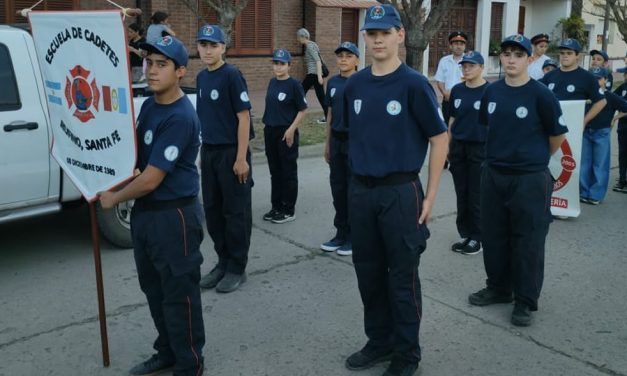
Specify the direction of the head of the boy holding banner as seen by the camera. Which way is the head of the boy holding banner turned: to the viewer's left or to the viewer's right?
to the viewer's left

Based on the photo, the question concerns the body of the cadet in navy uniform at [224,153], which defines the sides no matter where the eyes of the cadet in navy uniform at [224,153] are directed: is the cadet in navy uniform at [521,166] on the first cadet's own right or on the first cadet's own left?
on the first cadet's own left

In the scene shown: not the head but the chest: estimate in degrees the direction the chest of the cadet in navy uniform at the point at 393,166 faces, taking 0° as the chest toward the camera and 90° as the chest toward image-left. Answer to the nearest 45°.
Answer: approximately 45°

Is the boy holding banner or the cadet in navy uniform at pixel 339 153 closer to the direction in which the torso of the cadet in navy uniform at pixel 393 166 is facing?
the boy holding banner

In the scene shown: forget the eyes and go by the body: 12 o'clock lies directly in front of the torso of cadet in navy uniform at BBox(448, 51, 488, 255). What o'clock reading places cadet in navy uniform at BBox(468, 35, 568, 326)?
cadet in navy uniform at BBox(468, 35, 568, 326) is roughly at 10 o'clock from cadet in navy uniform at BBox(448, 51, 488, 255).

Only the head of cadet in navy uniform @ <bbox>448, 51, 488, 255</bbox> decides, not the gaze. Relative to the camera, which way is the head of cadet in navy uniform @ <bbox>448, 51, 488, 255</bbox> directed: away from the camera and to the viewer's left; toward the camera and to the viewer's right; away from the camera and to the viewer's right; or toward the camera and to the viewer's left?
toward the camera and to the viewer's left

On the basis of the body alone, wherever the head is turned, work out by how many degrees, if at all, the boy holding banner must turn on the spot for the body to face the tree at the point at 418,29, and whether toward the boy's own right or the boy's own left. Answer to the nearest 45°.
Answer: approximately 180°

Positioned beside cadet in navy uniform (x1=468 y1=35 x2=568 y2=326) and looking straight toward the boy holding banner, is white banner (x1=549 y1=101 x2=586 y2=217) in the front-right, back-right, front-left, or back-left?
back-right

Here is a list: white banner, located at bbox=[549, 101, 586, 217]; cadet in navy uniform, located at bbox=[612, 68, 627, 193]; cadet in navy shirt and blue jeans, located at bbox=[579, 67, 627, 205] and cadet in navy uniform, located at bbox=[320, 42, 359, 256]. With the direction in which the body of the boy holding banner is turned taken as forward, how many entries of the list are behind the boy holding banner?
4
